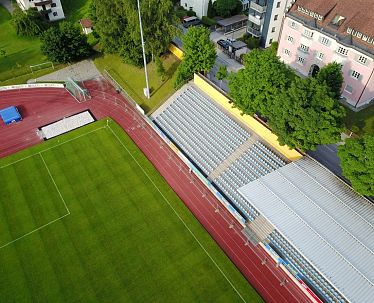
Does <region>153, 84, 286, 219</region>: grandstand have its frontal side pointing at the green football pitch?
yes

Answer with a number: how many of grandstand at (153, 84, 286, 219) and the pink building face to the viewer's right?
0

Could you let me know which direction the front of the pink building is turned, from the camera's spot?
facing the viewer and to the left of the viewer

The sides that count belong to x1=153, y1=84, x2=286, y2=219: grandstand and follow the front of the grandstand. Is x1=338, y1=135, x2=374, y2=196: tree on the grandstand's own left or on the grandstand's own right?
on the grandstand's own left

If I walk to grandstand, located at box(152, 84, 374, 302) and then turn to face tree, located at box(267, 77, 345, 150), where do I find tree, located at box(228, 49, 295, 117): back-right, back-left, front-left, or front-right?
front-left

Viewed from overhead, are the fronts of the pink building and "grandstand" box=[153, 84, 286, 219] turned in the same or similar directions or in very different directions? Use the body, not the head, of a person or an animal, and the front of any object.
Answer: same or similar directions

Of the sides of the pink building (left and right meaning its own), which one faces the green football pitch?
front

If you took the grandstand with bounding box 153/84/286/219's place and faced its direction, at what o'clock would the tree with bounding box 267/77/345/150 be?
The tree is roughly at 8 o'clock from the grandstand.

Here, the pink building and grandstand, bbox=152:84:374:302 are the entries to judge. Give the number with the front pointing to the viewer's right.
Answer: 0

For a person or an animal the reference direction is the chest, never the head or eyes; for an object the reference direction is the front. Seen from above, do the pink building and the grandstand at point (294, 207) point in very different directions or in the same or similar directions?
same or similar directions

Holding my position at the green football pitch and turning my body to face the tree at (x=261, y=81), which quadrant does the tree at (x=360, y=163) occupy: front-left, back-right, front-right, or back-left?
front-right

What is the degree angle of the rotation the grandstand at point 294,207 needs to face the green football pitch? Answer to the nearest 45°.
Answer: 0° — it already faces it

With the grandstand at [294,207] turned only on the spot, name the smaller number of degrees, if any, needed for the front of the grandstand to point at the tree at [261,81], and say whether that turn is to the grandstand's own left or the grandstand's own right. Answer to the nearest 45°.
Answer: approximately 90° to the grandstand's own right

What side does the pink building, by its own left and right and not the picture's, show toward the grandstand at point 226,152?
front

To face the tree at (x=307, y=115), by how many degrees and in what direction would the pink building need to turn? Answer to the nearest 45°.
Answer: approximately 45° to its left

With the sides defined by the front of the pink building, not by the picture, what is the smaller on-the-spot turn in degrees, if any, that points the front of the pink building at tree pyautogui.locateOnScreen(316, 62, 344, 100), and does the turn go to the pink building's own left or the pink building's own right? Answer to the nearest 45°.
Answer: approximately 45° to the pink building's own left

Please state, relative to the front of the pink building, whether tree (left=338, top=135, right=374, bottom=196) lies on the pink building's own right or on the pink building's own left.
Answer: on the pink building's own left

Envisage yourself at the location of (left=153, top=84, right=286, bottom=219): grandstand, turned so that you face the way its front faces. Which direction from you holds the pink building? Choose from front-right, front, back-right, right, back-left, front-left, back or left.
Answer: back

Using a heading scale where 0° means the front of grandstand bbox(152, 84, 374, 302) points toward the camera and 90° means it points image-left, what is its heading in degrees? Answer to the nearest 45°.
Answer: approximately 45°
